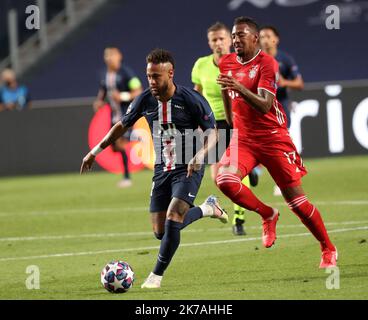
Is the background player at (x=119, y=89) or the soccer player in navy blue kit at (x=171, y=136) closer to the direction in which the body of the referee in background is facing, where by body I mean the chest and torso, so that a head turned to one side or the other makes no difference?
the soccer player in navy blue kit

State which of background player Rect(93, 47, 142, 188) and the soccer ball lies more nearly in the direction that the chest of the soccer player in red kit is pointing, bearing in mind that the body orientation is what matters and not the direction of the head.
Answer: the soccer ball

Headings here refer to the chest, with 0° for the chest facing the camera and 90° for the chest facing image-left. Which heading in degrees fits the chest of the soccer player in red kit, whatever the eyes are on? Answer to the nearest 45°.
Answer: approximately 45°

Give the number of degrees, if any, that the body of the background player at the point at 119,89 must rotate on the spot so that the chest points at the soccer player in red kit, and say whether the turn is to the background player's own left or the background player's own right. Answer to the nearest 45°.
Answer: approximately 45° to the background player's own left

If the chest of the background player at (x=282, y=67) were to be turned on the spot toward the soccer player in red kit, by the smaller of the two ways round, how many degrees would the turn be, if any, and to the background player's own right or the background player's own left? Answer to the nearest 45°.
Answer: approximately 45° to the background player's own left
